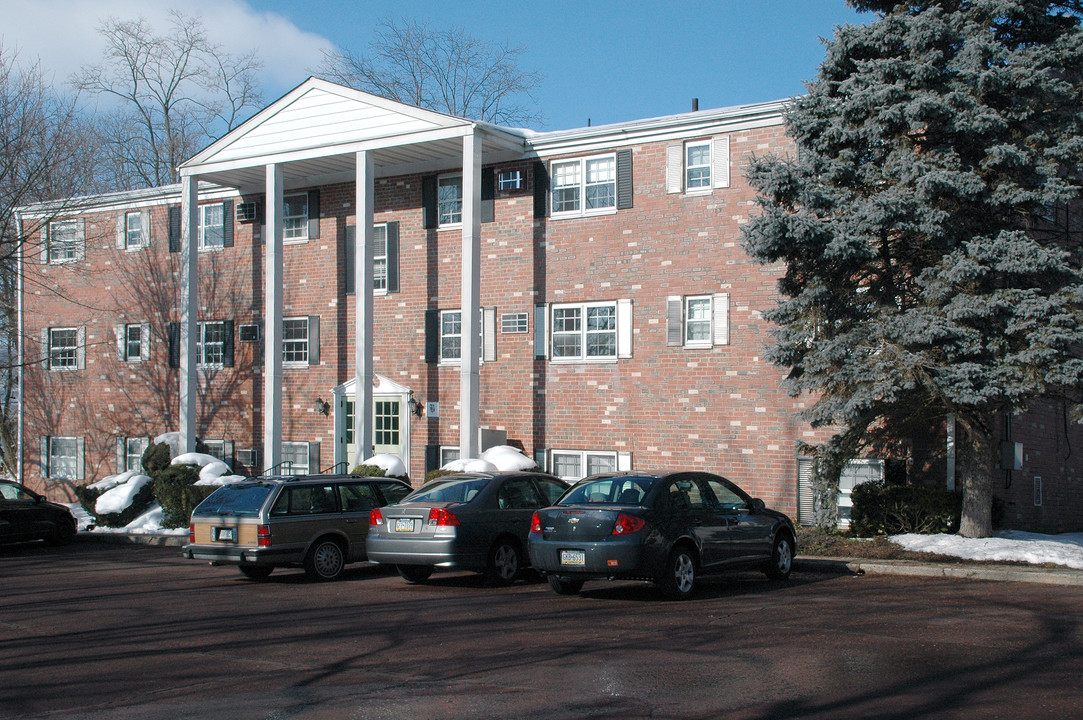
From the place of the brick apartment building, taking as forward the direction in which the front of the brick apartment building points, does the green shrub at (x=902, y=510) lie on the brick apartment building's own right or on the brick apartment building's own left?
on the brick apartment building's own left

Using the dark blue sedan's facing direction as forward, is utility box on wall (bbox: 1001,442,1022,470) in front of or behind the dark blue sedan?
in front

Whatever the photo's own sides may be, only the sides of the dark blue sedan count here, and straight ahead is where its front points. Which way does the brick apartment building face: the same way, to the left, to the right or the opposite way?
the opposite way

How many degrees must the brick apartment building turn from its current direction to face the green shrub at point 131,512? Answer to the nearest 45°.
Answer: approximately 45° to its right

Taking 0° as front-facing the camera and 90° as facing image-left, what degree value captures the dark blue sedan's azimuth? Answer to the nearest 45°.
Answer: approximately 225°

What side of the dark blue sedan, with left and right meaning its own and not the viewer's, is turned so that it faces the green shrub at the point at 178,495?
left
